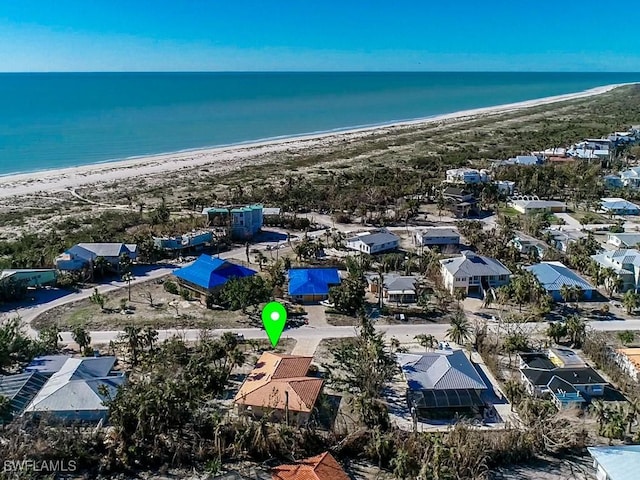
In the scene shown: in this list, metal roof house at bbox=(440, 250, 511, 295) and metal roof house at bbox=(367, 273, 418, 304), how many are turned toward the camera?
2

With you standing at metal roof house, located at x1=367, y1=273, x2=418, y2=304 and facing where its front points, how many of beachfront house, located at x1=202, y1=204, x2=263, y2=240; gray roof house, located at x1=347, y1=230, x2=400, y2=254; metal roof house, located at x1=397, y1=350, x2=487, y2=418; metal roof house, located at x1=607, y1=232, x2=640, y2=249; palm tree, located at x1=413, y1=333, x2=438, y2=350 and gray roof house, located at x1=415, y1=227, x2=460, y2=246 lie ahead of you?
2

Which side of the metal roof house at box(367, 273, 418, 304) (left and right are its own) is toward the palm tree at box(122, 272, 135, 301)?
right

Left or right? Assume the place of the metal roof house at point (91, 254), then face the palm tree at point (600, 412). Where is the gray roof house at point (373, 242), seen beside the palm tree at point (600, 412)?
left

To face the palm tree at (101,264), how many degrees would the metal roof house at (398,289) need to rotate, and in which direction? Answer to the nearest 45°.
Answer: approximately 90° to its right

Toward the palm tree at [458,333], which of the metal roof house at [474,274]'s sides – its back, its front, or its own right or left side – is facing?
front

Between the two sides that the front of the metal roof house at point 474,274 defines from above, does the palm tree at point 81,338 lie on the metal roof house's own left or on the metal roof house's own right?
on the metal roof house's own right

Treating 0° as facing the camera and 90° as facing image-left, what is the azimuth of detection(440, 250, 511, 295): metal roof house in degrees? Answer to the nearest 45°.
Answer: approximately 0°

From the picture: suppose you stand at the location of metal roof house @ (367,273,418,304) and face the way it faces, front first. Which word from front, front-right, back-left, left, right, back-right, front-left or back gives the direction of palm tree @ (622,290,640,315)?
left

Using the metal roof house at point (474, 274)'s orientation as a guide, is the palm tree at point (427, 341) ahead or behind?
ahead

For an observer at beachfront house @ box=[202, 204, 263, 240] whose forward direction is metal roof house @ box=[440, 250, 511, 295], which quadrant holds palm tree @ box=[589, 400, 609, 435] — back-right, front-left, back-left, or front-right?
front-right

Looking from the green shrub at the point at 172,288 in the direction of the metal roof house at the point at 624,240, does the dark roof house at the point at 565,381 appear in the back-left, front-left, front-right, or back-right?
front-right

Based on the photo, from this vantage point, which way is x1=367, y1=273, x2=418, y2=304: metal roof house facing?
toward the camera
